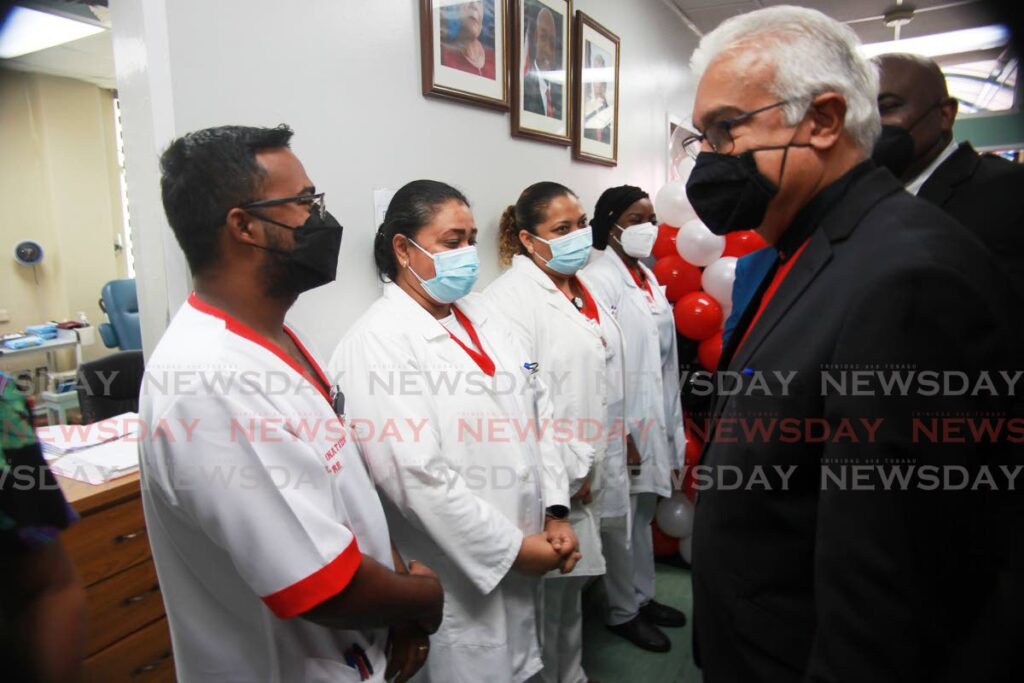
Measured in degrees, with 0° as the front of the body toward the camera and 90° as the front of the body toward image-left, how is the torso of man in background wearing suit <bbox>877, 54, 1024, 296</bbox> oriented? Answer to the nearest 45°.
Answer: approximately 45°

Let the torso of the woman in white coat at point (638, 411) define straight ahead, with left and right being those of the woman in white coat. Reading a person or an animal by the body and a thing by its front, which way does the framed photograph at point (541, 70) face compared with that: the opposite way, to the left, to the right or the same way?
the same way

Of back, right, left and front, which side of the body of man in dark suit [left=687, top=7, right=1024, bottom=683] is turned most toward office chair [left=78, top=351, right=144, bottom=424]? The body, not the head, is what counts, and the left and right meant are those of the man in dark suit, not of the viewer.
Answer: front

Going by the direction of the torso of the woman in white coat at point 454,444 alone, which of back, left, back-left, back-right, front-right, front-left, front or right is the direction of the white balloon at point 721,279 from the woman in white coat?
left

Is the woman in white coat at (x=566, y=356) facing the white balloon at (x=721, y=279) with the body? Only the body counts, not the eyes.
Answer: no

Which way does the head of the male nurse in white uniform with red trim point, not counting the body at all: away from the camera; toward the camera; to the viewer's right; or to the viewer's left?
to the viewer's right

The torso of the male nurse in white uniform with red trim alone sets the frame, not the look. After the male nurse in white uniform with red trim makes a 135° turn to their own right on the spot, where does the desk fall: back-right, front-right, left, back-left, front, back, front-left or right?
right

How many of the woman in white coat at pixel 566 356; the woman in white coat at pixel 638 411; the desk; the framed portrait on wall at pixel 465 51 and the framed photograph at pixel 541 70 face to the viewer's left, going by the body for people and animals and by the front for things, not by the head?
0

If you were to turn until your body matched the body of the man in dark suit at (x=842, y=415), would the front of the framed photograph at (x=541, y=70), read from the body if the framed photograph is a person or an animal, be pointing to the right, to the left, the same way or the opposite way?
the opposite way

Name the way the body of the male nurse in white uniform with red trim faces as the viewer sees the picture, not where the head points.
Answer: to the viewer's right

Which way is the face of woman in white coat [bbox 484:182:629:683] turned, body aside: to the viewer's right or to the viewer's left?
to the viewer's right

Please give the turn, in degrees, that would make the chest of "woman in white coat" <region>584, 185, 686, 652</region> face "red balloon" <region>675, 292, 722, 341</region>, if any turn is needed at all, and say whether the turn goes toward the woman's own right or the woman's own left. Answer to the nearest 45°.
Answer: approximately 90° to the woman's own left

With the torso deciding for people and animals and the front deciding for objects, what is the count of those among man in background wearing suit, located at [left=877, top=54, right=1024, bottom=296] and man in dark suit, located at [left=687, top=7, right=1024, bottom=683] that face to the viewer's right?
0

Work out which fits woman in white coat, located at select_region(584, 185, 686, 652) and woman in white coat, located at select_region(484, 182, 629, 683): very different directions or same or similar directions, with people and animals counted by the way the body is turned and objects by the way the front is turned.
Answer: same or similar directions

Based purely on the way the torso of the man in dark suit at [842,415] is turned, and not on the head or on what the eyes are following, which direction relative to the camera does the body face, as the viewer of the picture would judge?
to the viewer's left

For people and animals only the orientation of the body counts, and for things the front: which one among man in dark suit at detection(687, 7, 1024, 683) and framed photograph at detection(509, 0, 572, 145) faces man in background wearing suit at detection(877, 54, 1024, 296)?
the framed photograph

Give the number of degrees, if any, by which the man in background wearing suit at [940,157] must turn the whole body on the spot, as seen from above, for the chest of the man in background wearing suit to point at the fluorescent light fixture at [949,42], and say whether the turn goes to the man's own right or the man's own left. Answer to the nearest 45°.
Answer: approximately 135° to the man's own right

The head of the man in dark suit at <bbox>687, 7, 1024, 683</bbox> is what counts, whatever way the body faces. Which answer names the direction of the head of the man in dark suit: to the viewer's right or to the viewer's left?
to the viewer's left

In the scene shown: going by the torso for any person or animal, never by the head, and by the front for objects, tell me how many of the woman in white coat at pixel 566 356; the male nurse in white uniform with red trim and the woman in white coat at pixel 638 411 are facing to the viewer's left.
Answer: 0

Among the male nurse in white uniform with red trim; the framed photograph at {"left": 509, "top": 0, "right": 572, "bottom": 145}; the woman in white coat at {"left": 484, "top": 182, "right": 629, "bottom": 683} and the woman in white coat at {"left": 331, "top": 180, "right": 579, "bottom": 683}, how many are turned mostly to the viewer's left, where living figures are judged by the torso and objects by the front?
0

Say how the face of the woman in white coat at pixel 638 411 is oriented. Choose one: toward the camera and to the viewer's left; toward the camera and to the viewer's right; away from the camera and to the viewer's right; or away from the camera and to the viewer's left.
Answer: toward the camera and to the viewer's right

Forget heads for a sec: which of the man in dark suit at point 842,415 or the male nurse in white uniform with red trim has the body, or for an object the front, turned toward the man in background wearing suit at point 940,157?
the male nurse in white uniform with red trim
